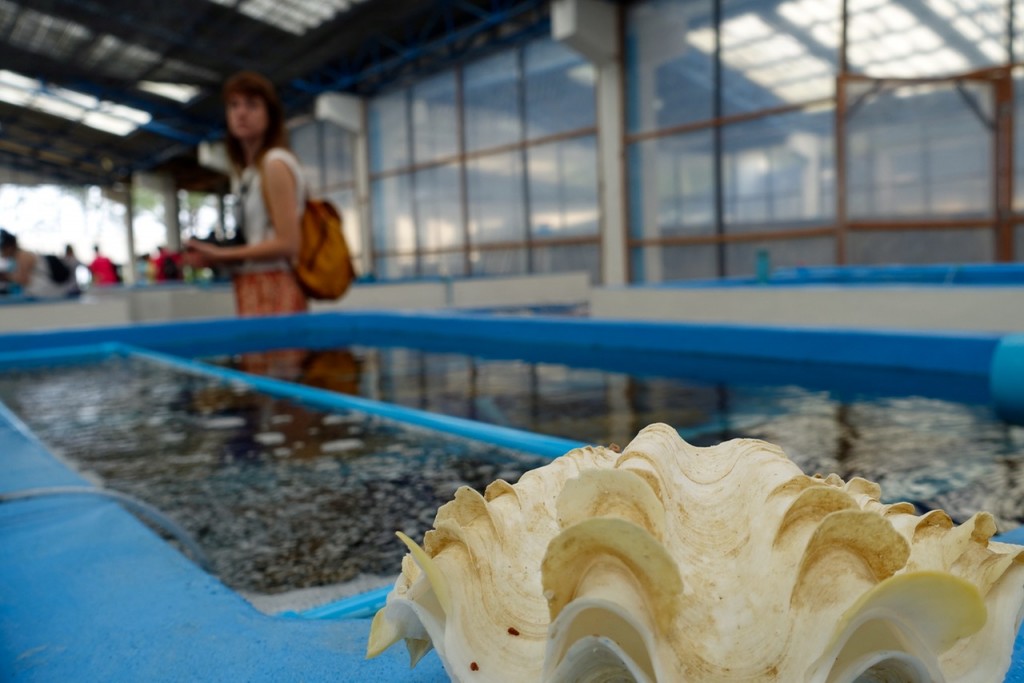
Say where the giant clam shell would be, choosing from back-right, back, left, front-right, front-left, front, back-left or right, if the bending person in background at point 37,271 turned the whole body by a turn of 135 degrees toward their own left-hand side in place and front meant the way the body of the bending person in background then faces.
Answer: front-right

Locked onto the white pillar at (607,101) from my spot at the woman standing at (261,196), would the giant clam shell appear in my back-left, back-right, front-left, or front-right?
back-right

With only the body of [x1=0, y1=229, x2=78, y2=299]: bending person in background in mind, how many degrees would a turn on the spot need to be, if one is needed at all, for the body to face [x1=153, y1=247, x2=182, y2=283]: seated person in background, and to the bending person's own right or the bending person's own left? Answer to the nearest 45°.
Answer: approximately 90° to the bending person's own right

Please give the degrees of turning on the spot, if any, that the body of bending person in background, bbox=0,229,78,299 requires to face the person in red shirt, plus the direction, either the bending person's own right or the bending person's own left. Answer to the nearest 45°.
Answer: approximately 90° to the bending person's own right

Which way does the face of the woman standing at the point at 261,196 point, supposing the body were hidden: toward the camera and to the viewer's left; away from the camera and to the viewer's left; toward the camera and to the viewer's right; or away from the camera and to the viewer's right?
toward the camera and to the viewer's left

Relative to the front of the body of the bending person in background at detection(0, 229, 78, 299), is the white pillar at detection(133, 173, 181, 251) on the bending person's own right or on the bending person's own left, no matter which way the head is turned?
on the bending person's own right

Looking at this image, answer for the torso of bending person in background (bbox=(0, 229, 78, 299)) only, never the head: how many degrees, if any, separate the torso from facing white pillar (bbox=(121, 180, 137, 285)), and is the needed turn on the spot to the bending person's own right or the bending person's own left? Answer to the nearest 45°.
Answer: approximately 90° to the bending person's own right

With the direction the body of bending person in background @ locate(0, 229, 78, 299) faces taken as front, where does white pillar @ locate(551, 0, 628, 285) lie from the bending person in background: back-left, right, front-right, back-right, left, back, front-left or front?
back

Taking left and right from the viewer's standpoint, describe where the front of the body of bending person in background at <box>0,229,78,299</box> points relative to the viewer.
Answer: facing to the left of the viewer

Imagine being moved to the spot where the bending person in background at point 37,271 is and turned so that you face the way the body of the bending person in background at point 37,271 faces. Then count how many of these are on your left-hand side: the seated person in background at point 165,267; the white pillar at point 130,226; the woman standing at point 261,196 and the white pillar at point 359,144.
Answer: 1

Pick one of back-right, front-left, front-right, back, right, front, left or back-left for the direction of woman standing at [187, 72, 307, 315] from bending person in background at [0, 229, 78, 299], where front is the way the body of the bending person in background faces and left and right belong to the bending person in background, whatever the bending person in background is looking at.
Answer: left
